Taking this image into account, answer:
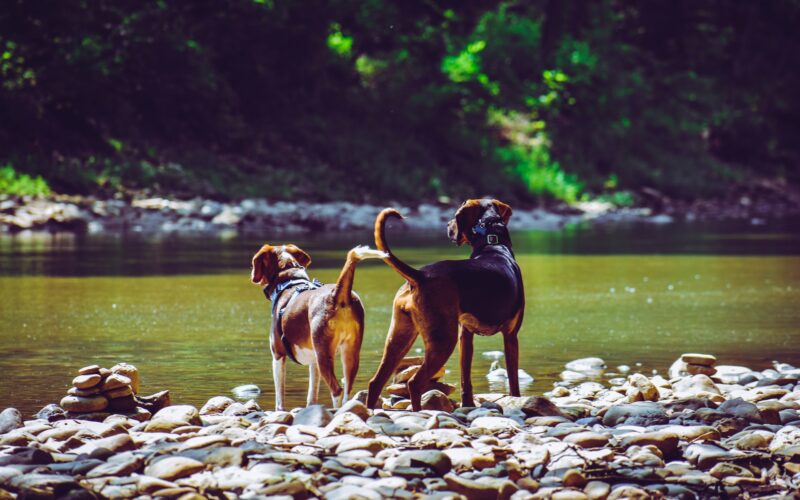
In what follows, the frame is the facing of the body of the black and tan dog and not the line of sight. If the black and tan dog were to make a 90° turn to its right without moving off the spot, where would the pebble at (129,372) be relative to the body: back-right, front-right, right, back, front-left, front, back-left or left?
back-right

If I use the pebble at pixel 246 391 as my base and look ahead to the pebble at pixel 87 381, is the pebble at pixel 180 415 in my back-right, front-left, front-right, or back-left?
front-left

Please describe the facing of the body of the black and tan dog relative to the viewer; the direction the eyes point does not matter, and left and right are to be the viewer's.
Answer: facing away from the viewer and to the right of the viewer

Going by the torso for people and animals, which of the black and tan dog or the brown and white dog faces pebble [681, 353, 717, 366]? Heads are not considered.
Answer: the black and tan dog

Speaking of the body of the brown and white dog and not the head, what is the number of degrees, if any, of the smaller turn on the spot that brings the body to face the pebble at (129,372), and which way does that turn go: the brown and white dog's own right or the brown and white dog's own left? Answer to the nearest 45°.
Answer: approximately 45° to the brown and white dog's own left

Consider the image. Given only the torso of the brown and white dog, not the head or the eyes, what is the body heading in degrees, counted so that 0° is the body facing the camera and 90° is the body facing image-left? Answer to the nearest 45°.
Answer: approximately 135°

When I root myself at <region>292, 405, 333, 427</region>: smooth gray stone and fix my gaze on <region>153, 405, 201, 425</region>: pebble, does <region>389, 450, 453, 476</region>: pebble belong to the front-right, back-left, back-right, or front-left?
back-left

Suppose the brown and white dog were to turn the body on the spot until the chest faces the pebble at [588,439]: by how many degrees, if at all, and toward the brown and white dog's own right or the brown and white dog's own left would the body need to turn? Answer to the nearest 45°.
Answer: approximately 180°

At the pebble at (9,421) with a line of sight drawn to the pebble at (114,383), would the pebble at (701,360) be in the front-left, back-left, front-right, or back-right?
front-right

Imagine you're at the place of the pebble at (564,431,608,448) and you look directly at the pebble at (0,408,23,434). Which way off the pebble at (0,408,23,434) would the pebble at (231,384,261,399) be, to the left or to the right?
right

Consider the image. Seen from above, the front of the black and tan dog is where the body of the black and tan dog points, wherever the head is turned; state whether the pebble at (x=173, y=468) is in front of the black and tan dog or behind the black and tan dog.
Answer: behind

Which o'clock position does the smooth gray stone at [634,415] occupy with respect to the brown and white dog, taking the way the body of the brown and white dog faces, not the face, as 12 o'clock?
The smooth gray stone is roughly at 5 o'clock from the brown and white dog.

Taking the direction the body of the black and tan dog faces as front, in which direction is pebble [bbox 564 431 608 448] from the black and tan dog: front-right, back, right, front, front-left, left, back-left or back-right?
right

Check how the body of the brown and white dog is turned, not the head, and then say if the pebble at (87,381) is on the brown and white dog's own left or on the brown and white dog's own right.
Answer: on the brown and white dog's own left

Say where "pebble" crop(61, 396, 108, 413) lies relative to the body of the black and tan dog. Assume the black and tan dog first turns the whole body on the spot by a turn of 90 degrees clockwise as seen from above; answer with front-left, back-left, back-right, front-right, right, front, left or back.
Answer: back-right

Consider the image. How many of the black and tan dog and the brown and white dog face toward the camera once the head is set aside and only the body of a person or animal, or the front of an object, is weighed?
0

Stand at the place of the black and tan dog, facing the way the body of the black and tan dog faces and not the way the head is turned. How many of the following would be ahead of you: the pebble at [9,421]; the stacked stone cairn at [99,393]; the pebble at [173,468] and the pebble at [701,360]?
1

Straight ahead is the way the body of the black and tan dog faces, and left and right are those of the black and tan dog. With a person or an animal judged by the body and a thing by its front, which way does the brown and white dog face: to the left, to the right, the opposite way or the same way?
to the left
